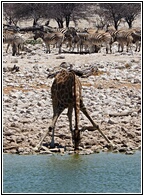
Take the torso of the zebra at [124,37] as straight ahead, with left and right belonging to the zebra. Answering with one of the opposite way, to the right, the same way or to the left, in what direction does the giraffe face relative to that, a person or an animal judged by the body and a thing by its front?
to the left

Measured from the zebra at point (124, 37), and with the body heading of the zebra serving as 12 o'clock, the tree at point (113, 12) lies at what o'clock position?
The tree is roughly at 3 o'clock from the zebra.

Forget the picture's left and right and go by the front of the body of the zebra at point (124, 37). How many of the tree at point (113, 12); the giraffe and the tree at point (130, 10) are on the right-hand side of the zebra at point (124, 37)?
2

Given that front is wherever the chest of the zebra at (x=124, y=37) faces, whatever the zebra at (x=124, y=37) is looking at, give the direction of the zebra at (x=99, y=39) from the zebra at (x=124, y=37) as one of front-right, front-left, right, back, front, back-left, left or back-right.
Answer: front-left

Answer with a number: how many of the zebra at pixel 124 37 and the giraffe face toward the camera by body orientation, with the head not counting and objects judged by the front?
1

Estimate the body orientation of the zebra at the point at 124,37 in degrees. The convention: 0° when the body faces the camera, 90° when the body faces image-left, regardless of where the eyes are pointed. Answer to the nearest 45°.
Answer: approximately 90°

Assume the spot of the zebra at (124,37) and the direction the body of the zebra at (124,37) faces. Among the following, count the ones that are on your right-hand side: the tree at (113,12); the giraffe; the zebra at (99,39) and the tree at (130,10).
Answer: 2

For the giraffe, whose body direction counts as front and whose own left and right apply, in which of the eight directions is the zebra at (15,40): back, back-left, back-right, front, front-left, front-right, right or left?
back

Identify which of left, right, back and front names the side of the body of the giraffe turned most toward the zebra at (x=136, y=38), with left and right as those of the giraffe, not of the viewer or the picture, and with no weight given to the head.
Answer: back

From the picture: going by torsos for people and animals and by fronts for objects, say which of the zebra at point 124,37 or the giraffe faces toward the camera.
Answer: the giraffe

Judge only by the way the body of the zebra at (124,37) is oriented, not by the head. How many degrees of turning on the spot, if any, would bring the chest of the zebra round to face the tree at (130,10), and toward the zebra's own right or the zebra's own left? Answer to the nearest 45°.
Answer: approximately 90° to the zebra's own right

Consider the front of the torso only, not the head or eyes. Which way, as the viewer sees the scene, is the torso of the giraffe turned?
toward the camera

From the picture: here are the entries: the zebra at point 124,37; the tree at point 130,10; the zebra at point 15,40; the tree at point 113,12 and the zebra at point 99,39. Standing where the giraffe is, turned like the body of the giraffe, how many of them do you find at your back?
5
